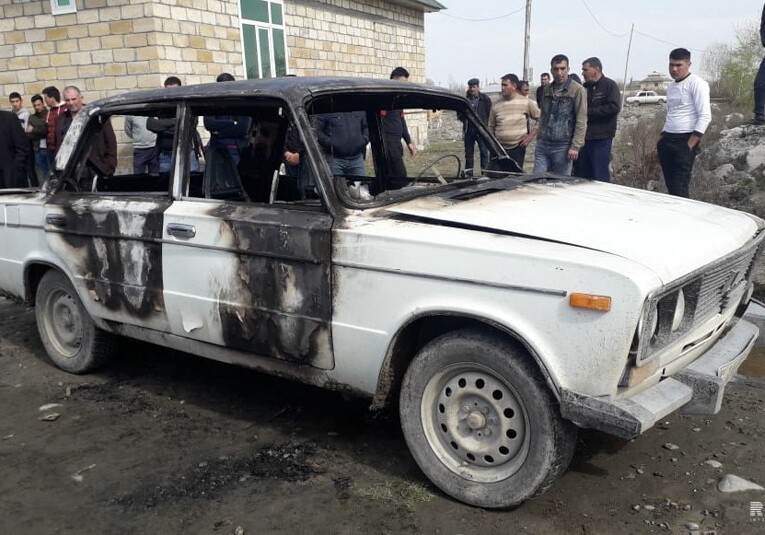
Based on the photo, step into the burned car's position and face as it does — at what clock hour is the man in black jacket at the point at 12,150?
The man in black jacket is roughly at 6 o'clock from the burned car.

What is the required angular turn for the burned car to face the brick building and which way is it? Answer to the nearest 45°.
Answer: approximately 180°

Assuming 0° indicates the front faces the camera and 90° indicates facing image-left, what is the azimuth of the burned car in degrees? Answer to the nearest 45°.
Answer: approximately 315°
